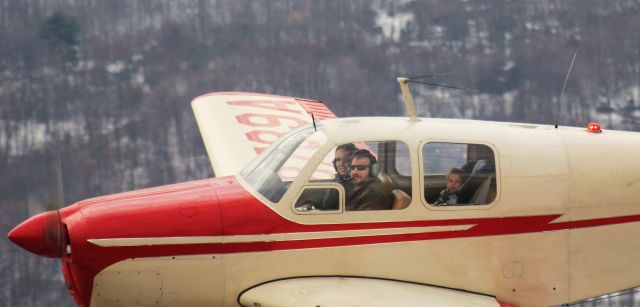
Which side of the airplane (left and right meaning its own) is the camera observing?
left

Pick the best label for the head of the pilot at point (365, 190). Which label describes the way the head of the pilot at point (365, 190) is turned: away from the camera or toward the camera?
toward the camera
